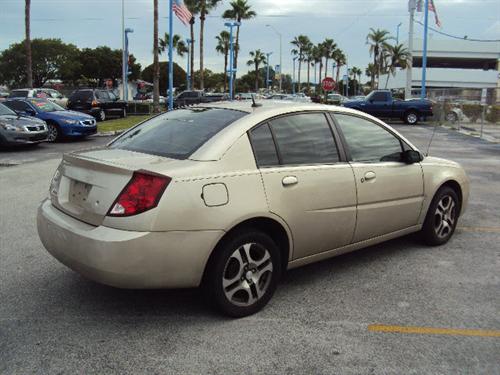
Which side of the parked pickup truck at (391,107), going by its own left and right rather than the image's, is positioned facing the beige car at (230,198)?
left

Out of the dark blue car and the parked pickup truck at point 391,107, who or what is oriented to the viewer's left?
the parked pickup truck

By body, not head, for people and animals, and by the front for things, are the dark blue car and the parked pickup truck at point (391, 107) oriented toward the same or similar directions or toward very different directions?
very different directions

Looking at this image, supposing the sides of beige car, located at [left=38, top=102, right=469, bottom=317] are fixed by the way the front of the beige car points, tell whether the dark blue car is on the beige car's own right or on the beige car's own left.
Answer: on the beige car's own left

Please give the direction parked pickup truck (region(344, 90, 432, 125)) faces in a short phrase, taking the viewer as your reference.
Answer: facing to the left of the viewer

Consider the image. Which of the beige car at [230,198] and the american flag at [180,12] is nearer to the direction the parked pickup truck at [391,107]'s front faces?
the american flag

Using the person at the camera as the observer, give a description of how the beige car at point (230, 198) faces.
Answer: facing away from the viewer and to the right of the viewer

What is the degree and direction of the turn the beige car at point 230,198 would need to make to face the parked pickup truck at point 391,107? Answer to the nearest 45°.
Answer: approximately 45° to its left
